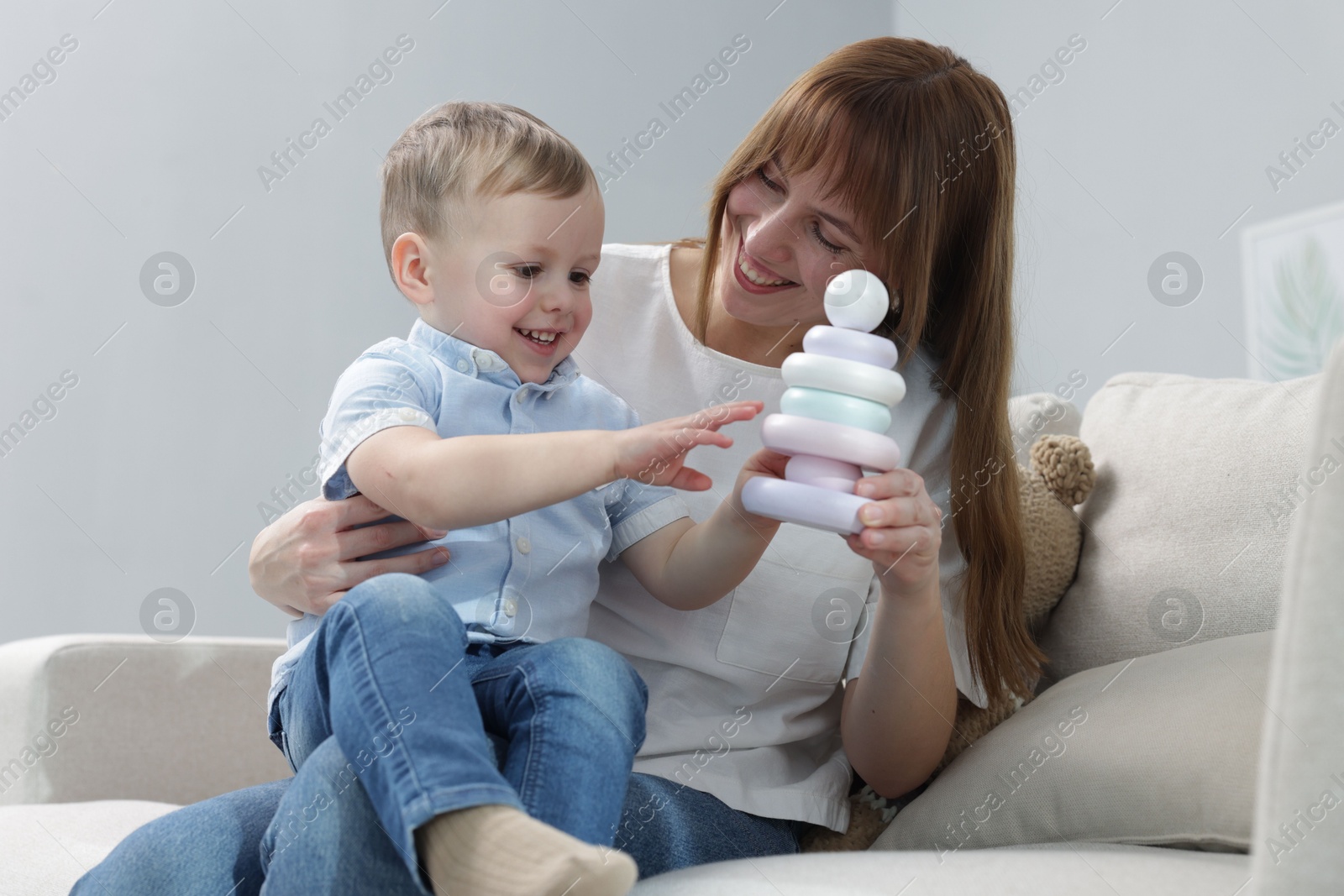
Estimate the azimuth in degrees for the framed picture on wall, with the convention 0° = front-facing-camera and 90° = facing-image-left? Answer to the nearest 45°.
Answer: approximately 45°

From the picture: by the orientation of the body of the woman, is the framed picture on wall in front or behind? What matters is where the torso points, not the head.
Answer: behind

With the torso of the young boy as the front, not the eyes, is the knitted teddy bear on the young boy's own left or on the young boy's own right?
on the young boy's own left

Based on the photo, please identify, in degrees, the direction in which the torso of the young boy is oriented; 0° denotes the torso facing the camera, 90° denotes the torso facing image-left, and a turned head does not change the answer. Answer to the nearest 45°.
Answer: approximately 315°

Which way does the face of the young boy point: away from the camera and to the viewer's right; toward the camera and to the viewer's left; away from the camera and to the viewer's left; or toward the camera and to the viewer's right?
toward the camera and to the viewer's right

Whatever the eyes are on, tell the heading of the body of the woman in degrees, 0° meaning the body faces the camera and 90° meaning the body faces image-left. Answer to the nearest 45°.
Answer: approximately 45°
